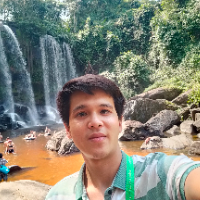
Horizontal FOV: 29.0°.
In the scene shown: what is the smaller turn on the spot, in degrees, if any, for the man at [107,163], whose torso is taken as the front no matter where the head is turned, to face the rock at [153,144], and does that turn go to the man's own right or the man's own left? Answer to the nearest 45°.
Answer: approximately 180°

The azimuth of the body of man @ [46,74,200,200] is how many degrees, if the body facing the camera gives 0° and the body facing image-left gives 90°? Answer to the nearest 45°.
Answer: approximately 0°

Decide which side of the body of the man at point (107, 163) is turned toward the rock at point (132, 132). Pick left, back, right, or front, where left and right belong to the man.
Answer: back

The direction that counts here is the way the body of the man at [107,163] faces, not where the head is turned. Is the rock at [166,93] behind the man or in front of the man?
behind

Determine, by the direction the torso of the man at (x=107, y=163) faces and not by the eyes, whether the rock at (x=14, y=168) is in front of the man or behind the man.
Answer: behind

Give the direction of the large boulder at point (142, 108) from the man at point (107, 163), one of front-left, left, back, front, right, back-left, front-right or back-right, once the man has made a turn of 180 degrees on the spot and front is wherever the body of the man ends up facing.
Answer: front

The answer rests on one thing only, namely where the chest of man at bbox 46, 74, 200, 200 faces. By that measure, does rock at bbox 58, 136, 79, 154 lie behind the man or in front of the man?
behind

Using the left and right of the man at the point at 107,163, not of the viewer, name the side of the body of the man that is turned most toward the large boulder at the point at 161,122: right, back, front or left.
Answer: back

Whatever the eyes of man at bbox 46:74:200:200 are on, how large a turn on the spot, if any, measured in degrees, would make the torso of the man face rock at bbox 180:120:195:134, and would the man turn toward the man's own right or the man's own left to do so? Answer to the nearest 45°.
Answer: approximately 180°

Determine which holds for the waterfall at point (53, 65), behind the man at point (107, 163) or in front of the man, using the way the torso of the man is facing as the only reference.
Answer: behind

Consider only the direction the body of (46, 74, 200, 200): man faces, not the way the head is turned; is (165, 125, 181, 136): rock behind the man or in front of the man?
behind

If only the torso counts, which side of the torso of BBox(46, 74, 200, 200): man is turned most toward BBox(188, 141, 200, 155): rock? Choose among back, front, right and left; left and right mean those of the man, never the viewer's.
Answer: back

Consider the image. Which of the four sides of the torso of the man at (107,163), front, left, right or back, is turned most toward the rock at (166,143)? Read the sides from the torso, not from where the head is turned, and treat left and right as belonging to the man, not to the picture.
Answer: back
